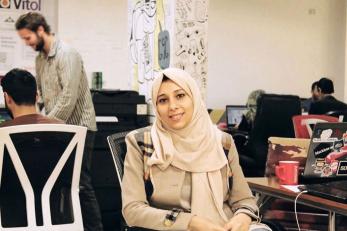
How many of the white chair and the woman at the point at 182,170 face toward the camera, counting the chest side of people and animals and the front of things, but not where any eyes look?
1

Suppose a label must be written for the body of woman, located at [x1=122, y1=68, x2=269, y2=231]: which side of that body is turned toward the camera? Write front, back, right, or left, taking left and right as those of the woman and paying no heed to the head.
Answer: front

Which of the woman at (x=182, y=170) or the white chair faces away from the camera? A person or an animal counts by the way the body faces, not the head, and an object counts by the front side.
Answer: the white chair

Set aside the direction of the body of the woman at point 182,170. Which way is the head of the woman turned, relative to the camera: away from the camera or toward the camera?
toward the camera

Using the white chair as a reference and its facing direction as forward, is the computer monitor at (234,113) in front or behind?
in front

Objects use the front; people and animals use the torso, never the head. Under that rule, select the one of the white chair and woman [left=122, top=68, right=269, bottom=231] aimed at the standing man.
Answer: the white chair

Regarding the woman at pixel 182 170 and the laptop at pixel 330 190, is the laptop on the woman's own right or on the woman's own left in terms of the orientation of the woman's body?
on the woman's own left

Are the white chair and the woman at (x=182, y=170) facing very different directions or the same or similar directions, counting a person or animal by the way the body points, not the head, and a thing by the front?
very different directions

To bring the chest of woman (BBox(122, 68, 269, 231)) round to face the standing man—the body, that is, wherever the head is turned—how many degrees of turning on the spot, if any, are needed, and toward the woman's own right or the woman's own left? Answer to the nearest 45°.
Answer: approximately 135° to the woman's own right

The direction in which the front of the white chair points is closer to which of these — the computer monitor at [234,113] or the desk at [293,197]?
the computer monitor

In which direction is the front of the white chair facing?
away from the camera

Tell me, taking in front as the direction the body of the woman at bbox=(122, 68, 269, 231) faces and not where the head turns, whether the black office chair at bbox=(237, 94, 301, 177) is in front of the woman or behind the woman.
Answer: behind

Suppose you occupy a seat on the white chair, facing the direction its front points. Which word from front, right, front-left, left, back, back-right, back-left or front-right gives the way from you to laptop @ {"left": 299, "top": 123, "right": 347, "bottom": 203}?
right

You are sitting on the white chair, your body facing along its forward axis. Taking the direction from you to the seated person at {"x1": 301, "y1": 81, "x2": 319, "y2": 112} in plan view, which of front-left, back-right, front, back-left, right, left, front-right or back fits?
front-right
